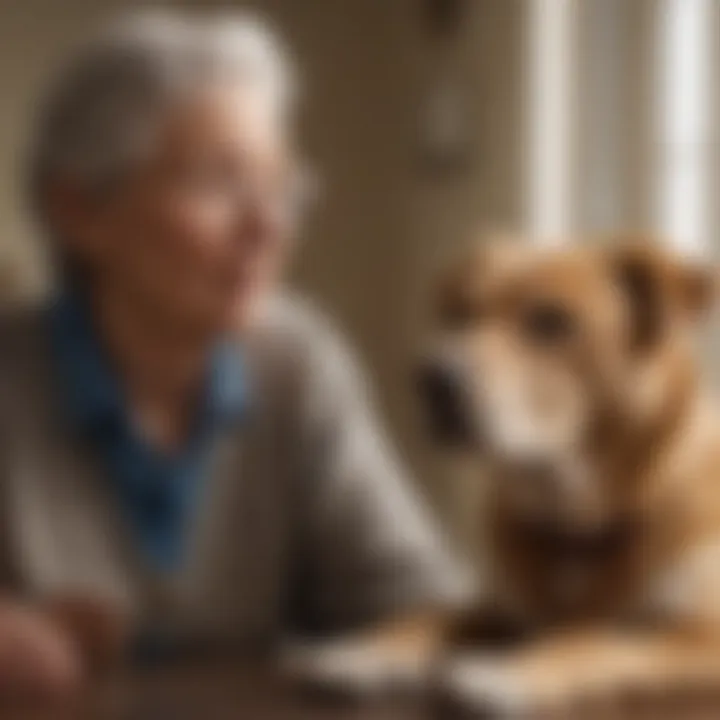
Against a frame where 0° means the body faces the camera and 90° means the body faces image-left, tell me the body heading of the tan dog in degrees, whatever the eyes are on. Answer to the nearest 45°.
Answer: approximately 45°
